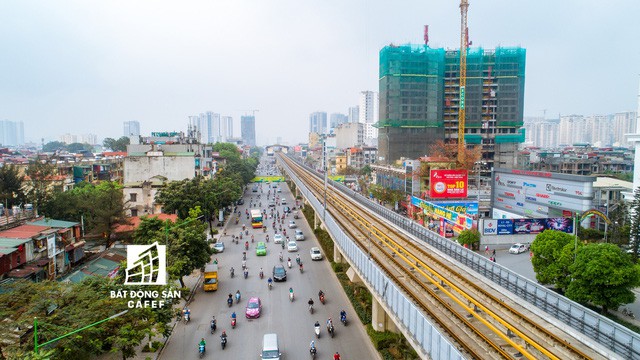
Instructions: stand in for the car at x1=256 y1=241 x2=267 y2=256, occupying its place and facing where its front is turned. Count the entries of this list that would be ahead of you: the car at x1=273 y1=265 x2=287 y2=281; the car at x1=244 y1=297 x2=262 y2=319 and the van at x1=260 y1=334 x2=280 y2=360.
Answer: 3

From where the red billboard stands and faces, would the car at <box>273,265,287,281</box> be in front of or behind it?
in front

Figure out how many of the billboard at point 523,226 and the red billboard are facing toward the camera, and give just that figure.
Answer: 2

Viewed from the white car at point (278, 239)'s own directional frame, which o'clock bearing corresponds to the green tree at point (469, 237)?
The green tree is roughly at 10 o'clock from the white car.

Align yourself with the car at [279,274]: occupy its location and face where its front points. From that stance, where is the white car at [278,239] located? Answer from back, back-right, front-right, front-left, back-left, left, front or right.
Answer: back

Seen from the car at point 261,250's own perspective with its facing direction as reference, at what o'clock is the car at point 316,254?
the car at point 316,254 is roughly at 10 o'clock from the car at point 261,250.

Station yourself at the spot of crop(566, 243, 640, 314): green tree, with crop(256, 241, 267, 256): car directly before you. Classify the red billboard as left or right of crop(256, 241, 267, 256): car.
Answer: right

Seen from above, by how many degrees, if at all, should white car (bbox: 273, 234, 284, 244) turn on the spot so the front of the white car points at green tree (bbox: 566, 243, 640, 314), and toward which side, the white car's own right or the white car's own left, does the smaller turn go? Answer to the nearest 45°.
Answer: approximately 45° to the white car's own left

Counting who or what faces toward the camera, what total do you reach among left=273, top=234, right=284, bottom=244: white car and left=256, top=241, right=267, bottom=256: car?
2

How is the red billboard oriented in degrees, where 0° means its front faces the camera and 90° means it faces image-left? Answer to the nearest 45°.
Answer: approximately 0°

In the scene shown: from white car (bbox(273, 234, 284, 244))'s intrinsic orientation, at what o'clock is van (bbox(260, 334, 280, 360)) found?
The van is roughly at 12 o'clock from the white car.

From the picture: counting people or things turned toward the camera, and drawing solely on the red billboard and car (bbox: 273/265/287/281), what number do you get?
2

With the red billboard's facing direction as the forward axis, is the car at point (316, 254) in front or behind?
in front
